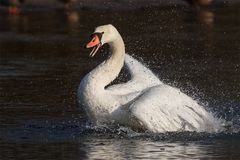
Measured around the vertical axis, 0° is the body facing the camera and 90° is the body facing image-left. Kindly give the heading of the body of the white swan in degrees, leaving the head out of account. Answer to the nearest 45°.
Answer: approximately 90°
